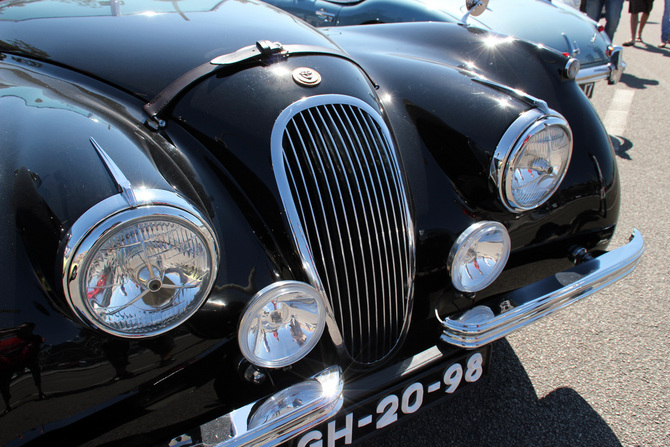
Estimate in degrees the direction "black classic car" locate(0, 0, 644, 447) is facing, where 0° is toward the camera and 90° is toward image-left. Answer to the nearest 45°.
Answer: approximately 315°

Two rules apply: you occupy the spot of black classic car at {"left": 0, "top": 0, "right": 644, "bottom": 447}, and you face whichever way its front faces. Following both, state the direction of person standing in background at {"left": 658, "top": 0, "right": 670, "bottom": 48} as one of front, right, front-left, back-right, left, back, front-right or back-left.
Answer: left

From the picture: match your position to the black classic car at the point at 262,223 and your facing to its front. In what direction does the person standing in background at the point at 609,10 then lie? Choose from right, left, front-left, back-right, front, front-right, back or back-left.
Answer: left

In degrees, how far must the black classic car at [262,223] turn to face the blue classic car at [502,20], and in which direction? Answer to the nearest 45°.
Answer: approximately 90° to its left

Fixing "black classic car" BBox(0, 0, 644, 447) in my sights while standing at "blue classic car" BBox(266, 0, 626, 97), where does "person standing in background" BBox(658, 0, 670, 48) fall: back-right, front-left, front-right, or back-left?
back-left
